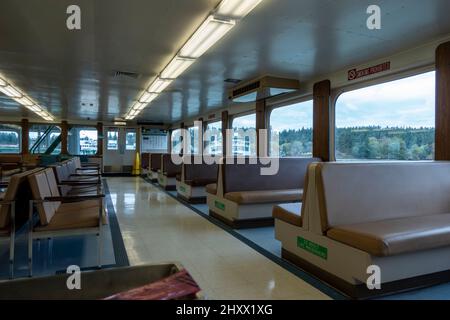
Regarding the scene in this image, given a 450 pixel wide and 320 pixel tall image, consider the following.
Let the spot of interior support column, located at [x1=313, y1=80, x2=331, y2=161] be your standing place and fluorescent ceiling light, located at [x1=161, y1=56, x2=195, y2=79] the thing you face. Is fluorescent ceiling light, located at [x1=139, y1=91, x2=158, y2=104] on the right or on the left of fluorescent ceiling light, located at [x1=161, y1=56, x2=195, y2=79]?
right

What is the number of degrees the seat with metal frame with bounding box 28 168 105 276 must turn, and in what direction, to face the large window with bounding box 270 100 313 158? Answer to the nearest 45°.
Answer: approximately 45° to its left

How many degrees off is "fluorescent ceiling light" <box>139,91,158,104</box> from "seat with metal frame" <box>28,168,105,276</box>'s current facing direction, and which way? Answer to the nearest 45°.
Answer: approximately 90° to its left

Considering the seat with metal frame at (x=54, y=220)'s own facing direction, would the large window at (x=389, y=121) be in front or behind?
in front

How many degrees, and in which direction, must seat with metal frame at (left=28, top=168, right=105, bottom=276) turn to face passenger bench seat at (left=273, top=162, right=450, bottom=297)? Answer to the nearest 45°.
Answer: approximately 45° to its right

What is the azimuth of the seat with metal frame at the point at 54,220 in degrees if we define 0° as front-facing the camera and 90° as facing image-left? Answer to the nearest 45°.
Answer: approximately 270°

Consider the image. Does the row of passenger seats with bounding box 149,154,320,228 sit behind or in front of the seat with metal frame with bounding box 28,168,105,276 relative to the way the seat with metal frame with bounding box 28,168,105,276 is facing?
in front

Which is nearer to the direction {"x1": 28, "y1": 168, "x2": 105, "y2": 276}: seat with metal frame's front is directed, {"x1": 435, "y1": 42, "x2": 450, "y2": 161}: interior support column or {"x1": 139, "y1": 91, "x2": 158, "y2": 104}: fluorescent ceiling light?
the interior support column

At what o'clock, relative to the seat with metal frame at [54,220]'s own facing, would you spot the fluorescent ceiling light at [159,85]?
The fluorescent ceiling light is roughly at 10 o'clock from the seat with metal frame.
